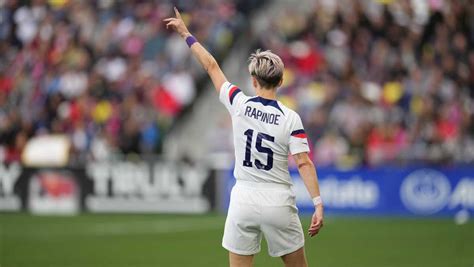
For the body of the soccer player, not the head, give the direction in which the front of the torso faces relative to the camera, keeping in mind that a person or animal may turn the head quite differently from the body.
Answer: away from the camera
